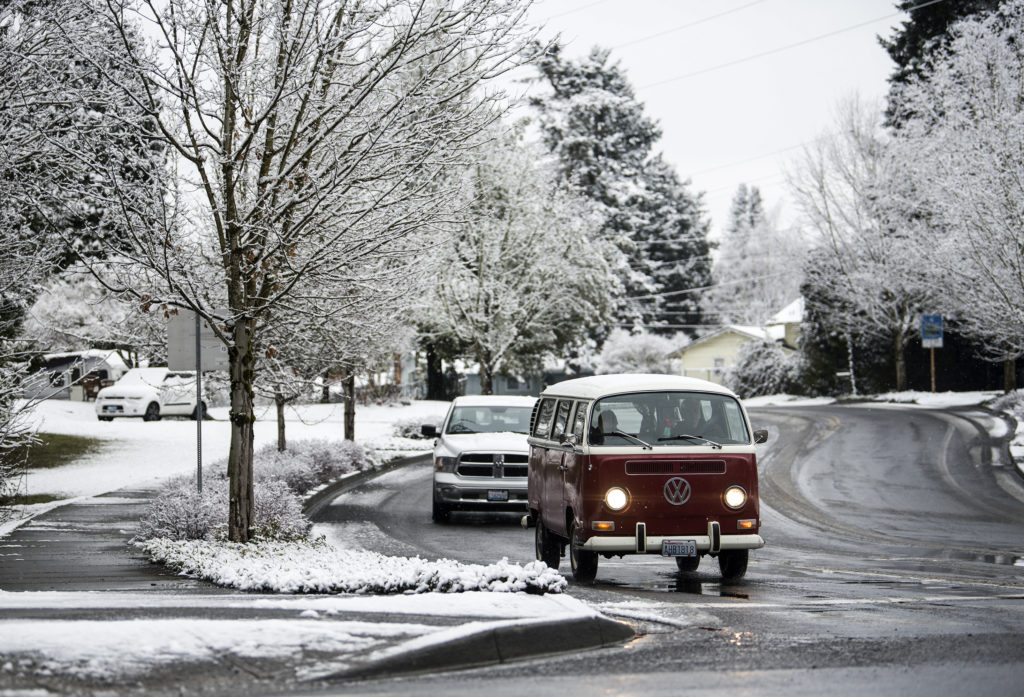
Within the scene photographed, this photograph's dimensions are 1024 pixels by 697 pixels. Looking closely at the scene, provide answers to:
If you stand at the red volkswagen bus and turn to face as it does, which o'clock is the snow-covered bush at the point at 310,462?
The snow-covered bush is roughly at 5 o'clock from the red volkswagen bus.

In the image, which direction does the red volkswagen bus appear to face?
toward the camera

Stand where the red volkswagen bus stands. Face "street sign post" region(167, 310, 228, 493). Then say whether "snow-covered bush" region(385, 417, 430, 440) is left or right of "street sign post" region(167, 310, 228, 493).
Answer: right

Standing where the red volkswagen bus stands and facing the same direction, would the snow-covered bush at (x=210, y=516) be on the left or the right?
on its right

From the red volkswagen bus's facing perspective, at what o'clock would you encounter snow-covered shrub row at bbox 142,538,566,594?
The snow-covered shrub row is roughly at 2 o'clock from the red volkswagen bus.

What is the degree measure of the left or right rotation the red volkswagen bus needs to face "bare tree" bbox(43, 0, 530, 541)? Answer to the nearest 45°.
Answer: approximately 90° to its right

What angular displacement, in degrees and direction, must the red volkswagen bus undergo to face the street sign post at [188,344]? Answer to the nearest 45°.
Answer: approximately 135° to its right

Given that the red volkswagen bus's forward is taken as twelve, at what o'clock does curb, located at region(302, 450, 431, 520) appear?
The curb is roughly at 5 o'clock from the red volkswagen bus.

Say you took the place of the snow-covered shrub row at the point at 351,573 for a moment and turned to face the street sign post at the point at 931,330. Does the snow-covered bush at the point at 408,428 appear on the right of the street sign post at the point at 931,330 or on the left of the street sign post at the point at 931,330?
left
